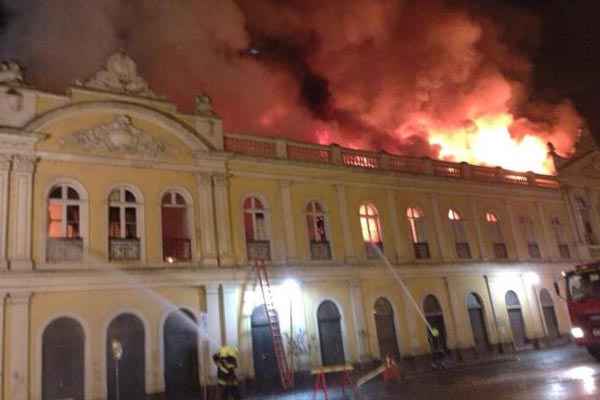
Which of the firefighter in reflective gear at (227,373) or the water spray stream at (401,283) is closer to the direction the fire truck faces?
the firefighter in reflective gear

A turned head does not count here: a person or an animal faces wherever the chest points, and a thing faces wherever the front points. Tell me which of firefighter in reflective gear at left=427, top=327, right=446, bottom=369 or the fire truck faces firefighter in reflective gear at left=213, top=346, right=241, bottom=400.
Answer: the fire truck

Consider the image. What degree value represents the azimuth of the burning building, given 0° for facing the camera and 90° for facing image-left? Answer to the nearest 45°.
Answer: approximately 315°

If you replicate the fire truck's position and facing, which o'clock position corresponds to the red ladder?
The red ladder is roughly at 1 o'clock from the fire truck.

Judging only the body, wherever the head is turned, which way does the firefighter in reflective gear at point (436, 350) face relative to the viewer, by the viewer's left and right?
facing away from the viewer and to the left of the viewer

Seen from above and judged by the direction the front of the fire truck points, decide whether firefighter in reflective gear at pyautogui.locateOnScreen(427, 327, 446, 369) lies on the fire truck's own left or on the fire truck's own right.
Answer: on the fire truck's own right

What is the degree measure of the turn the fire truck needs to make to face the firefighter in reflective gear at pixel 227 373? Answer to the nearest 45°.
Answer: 0° — it already faces them

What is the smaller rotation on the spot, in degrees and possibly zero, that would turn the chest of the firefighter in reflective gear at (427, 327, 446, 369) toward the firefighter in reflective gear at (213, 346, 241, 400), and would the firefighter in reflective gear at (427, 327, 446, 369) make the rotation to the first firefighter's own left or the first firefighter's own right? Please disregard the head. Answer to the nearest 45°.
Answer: approximately 90° to the first firefighter's own left

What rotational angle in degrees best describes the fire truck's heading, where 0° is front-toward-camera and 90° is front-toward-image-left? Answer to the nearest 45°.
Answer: approximately 45°

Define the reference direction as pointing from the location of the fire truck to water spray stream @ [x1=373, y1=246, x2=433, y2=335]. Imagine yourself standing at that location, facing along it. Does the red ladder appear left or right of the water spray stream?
left

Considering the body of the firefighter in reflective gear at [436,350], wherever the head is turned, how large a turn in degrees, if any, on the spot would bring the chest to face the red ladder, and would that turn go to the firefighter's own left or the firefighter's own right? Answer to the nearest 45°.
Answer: approximately 90° to the firefighter's own left
